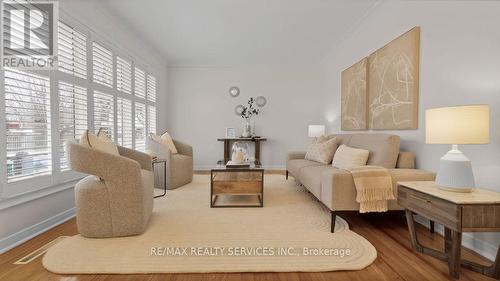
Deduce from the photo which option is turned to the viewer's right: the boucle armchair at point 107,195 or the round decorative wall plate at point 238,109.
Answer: the boucle armchair

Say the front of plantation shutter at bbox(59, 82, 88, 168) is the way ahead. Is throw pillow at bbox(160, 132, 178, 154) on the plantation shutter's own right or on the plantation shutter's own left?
on the plantation shutter's own left

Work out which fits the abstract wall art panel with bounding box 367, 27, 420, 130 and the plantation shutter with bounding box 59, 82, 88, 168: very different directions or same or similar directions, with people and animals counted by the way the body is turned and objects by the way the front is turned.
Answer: very different directions

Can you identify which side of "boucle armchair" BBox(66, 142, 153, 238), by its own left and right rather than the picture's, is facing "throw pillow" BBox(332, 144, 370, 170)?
front

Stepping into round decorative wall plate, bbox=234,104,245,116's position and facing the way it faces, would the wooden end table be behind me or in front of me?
in front

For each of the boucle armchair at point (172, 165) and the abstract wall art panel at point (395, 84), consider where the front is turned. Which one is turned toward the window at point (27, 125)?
the abstract wall art panel

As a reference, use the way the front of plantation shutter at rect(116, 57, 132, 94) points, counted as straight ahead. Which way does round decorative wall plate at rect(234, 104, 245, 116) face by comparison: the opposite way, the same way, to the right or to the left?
to the right

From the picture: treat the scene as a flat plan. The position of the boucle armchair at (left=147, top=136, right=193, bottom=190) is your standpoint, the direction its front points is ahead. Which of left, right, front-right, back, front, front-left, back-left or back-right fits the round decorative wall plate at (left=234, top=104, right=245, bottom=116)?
left

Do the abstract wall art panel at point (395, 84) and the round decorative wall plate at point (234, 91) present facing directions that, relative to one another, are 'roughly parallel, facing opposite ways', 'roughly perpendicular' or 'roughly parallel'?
roughly perpendicular

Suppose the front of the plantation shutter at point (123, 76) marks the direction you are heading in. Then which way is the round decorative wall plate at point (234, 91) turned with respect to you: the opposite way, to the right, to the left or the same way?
to the right

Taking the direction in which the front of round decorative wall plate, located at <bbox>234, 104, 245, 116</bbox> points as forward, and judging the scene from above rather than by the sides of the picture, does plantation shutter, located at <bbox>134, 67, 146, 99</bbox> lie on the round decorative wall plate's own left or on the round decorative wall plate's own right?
on the round decorative wall plate's own right

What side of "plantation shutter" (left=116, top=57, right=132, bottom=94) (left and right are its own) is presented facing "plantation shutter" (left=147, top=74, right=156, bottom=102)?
left

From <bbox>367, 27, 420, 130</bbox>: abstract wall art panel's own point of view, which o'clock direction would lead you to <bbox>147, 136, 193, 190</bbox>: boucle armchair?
The boucle armchair is roughly at 1 o'clock from the abstract wall art panel.

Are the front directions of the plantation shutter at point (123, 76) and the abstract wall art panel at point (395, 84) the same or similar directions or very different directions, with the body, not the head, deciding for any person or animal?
very different directions

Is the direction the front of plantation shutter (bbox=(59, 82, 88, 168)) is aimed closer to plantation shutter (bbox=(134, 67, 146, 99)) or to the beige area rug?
the beige area rug
